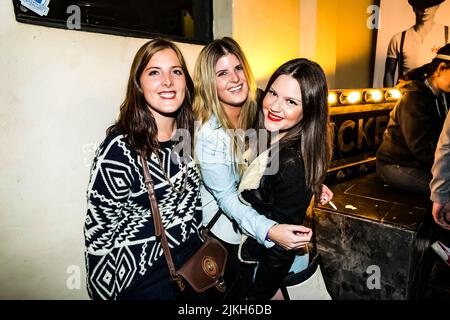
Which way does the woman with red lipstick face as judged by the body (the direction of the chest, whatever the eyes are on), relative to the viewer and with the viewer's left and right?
facing to the left of the viewer

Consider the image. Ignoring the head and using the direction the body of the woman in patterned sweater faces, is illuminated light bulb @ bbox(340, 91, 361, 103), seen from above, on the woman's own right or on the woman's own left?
on the woman's own left

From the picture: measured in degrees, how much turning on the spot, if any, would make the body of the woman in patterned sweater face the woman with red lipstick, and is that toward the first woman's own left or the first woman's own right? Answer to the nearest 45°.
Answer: approximately 45° to the first woman's own left
